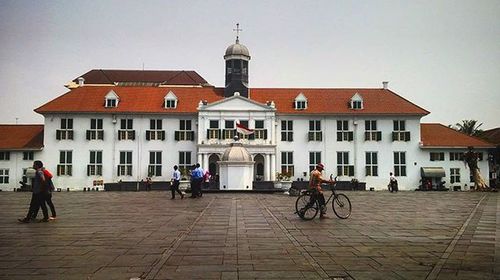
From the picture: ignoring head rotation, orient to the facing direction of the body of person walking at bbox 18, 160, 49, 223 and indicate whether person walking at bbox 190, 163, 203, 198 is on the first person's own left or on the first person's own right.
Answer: on the first person's own right

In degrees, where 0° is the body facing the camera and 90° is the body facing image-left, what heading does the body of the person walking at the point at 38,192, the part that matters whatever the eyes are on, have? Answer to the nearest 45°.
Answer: approximately 90°

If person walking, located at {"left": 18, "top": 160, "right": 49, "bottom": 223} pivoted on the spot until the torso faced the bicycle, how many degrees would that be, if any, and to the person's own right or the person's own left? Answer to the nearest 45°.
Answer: approximately 180°

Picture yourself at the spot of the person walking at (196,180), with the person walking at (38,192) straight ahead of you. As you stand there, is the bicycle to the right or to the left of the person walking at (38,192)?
left
